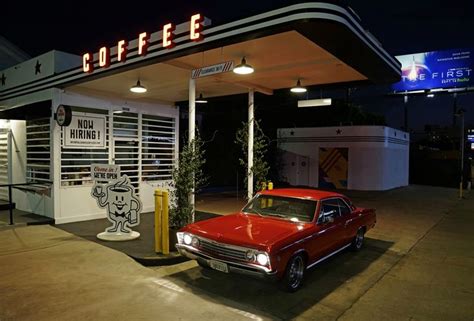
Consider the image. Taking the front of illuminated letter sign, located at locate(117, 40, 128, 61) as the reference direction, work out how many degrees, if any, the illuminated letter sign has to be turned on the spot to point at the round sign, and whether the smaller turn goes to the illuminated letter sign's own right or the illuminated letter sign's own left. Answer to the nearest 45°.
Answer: approximately 90° to the illuminated letter sign's own right

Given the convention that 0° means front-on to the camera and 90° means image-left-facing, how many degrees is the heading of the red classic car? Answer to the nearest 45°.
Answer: approximately 45°

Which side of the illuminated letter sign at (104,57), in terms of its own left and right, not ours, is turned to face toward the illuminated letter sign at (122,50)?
left

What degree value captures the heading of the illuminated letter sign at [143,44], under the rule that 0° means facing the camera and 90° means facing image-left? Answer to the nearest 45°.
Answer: approximately 45°

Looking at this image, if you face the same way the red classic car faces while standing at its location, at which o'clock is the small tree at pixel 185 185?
The small tree is roughly at 3 o'clock from the red classic car.

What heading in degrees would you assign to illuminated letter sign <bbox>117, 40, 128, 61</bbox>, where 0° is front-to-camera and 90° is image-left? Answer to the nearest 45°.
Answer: approximately 45°
